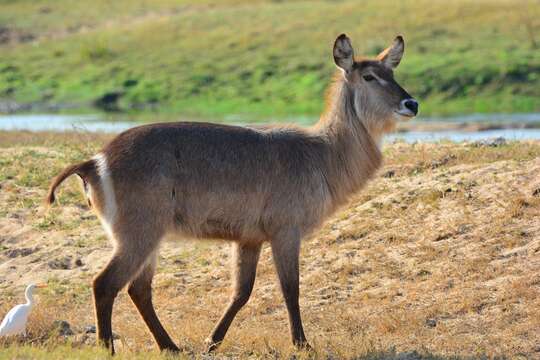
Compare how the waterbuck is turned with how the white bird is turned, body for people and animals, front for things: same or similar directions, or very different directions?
same or similar directions

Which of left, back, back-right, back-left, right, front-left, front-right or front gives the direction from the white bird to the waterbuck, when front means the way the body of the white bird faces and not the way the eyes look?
front

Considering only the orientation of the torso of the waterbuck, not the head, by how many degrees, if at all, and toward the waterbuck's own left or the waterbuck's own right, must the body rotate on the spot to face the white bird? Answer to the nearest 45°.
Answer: approximately 180°

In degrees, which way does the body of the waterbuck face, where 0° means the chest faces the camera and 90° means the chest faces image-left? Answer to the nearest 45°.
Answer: approximately 270°

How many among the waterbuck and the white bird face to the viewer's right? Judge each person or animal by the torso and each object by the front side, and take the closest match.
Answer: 2

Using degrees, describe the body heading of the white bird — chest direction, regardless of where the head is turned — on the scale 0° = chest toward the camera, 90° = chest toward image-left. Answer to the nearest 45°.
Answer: approximately 270°
